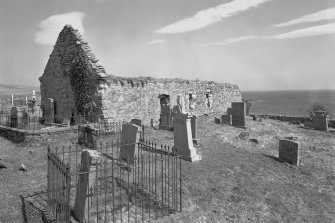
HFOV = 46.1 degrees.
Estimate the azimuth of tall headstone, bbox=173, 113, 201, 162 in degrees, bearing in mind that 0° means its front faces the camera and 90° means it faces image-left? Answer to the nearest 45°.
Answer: approximately 45°

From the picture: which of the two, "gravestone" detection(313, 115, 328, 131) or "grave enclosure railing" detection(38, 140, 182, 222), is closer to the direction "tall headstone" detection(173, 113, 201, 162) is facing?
the grave enclosure railing

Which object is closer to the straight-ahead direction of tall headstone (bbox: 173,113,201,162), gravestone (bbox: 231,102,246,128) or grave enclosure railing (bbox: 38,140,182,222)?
the grave enclosure railing

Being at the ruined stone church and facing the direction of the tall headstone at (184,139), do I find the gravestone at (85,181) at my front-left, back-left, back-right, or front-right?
front-right

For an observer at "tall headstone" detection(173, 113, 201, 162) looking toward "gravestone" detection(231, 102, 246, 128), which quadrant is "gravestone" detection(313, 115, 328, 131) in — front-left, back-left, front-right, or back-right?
front-right

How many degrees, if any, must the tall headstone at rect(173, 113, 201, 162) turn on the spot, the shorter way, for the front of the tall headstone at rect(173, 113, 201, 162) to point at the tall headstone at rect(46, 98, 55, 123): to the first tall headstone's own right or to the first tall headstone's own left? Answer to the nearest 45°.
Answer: approximately 90° to the first tall headstone's own right

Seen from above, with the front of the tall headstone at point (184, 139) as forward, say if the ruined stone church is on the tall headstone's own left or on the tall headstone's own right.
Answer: on the tall headstone's own right

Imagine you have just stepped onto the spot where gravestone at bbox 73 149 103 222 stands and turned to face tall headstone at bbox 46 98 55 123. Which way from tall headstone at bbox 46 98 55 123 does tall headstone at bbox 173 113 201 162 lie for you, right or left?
right

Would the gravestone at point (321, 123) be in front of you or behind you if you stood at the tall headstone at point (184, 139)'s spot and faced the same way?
behind

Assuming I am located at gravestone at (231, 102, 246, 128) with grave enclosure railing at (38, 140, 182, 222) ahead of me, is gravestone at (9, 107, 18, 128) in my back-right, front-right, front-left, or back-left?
front-right

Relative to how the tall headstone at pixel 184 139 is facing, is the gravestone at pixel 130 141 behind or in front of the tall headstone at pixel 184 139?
in front
